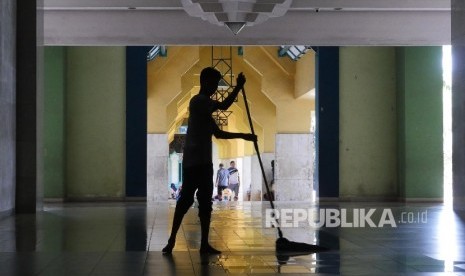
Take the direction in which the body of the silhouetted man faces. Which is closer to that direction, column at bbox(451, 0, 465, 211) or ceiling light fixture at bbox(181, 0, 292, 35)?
the column

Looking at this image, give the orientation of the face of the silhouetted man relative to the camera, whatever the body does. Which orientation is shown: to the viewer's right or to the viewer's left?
to the viewer's right

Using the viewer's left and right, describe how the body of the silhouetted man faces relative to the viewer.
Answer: facing to the right of the viewer

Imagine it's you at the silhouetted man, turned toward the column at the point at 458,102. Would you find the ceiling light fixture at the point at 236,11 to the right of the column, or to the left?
left

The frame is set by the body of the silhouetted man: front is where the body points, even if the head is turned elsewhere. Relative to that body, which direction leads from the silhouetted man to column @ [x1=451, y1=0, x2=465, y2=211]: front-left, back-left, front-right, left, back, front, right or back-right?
front-left

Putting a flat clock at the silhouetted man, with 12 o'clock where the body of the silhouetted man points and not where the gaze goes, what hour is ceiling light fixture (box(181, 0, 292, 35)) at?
The ceiling light fixture is roughly at 9 o'clock from the silhouetted man.
